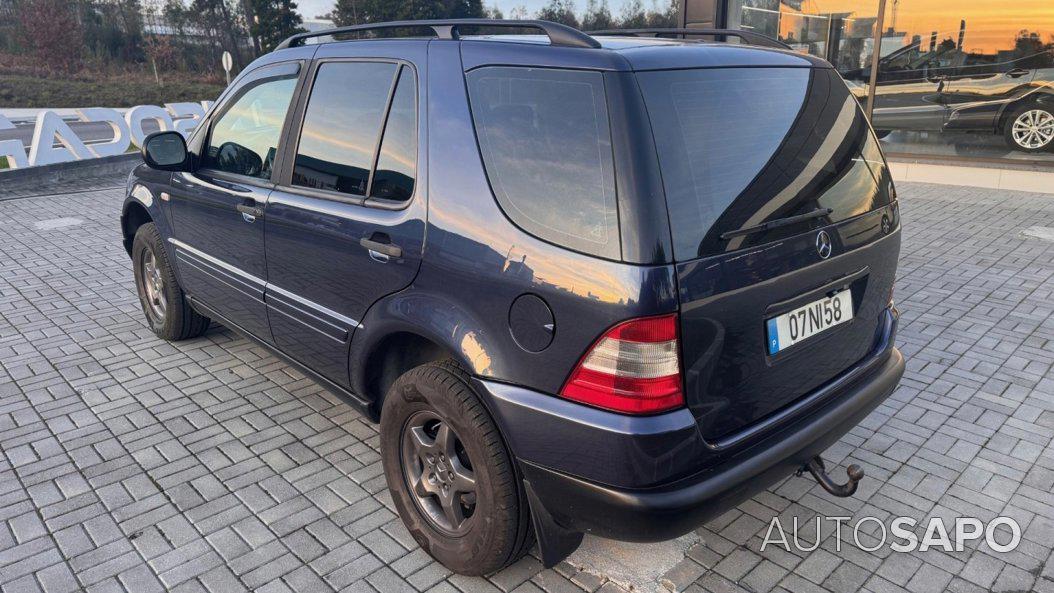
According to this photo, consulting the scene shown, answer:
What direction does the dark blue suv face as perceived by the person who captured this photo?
facing away from the viewer and to the left of the viewer

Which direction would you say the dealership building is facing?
toward the camera

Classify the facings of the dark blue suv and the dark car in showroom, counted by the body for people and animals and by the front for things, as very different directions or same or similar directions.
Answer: same or similar directions

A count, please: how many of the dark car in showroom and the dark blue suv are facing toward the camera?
0

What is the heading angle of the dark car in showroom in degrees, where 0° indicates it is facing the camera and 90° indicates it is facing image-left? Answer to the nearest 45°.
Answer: approximately 90°

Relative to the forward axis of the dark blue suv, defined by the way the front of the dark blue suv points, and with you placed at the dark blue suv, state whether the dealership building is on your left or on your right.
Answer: on your right

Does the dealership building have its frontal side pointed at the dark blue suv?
yes

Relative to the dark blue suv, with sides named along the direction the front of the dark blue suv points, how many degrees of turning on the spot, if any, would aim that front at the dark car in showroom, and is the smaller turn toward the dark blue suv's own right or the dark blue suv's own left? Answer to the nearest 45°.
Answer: approximately 90° to the dark blue suv's own right

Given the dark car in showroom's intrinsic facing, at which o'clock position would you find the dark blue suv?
The dark blue suv is roughly at 9 o'clock from the dark car in showroom.
